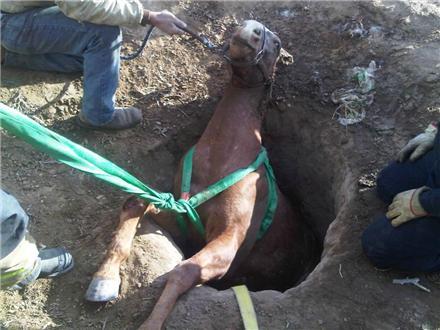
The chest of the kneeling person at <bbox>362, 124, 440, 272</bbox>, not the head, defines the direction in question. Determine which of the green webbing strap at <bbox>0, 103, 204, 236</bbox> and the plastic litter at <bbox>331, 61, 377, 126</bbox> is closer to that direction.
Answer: the green webbing strap

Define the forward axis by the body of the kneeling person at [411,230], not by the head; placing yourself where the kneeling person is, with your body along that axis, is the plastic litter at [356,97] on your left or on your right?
on your right

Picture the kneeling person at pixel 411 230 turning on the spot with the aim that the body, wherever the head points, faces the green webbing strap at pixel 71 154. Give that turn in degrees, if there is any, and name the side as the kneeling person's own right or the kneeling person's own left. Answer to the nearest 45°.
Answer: approximately 45° to the kneeling person's own left

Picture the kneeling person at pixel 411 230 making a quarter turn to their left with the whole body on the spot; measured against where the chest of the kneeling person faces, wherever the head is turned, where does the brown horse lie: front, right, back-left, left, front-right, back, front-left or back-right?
right

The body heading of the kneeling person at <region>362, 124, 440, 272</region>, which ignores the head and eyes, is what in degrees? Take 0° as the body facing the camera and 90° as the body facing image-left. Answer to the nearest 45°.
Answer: approximately 90°

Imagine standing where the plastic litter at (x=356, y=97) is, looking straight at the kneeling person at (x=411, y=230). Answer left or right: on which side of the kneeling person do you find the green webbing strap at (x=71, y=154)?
right
